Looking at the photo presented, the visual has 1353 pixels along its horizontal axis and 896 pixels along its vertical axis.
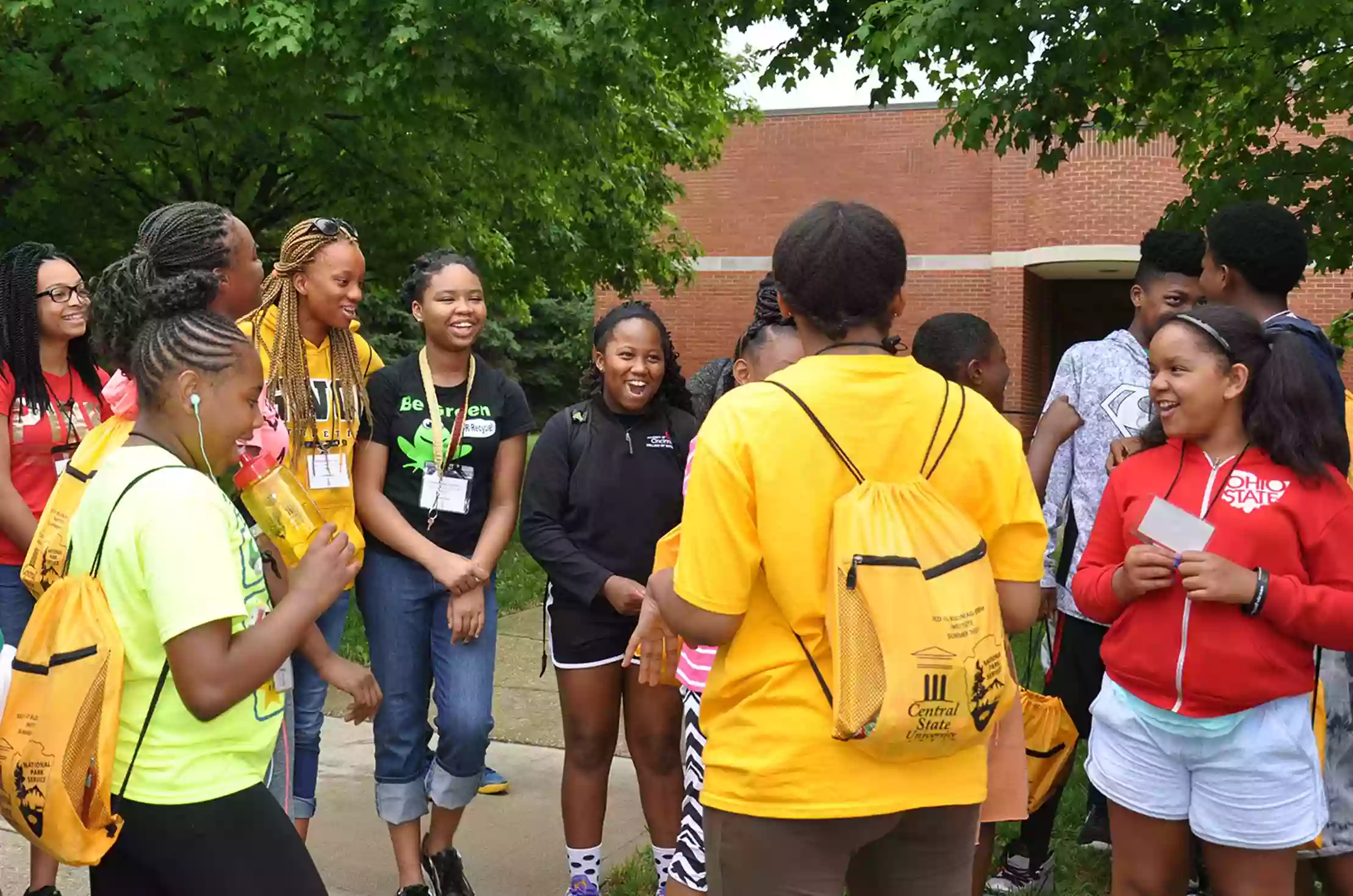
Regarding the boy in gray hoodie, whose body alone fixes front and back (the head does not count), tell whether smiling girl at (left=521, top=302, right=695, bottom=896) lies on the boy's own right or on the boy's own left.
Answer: on the boy's own right

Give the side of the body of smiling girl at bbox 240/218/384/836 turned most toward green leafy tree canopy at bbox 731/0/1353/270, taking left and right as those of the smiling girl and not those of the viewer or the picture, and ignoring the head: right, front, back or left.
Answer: left

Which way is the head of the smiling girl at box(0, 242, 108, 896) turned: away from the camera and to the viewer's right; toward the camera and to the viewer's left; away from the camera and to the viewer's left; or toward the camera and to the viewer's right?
toward the camera and to the viewer's right

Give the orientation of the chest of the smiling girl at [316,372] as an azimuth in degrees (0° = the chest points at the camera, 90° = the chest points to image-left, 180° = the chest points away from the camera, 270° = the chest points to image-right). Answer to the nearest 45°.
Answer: approximately 315°

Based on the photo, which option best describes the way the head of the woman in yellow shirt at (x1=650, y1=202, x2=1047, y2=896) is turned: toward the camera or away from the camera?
away from the camera

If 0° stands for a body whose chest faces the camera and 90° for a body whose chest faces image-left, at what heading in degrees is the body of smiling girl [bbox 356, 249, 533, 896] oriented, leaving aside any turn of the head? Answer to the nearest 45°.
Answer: approximately 0°

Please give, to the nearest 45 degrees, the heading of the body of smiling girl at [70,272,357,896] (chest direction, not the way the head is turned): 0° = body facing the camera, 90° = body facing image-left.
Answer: approximately 270°

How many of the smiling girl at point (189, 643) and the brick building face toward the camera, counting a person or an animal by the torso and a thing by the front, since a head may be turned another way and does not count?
1

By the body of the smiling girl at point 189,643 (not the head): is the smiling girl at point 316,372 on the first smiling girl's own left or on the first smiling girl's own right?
on the first smiling girl's own left
